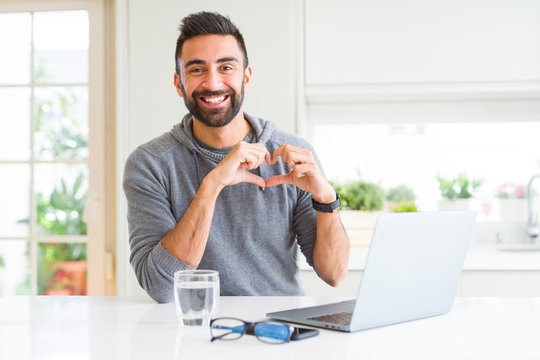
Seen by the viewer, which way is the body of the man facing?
toward the camera

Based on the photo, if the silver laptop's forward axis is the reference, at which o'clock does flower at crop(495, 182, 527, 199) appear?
The flower is roughly at 2 o'clock from the silver laptop.

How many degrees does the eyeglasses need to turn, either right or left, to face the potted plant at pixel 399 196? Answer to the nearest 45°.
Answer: approximately 180°

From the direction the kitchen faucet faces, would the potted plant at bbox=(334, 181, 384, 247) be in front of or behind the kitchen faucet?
behind

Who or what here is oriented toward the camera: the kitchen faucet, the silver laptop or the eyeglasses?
the eyeglasses

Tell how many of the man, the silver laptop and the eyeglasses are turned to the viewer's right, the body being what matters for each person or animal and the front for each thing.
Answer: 0

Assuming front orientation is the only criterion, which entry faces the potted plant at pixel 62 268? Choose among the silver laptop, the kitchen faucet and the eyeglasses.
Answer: the silver laptop

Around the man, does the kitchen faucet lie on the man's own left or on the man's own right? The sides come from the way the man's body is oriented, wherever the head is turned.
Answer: on the man's own left

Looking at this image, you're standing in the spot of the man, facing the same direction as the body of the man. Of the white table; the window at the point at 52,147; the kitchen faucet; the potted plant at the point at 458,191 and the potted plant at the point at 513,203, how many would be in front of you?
1

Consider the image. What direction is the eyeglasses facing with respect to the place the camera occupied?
facing the viewer
